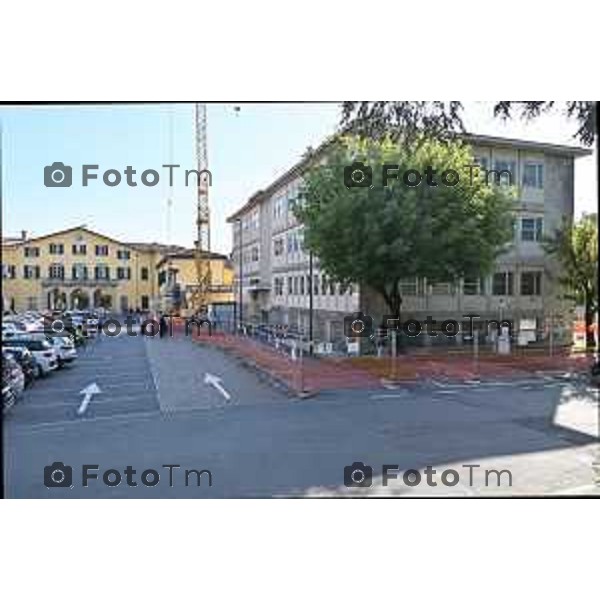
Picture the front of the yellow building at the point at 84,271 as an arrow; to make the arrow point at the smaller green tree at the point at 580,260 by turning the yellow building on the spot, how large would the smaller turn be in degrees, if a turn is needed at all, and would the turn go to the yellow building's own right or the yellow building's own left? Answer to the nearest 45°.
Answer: approximately 45° to the yellow building's own left

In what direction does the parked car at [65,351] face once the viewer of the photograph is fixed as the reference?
facing the viewer and to the right of the viewer

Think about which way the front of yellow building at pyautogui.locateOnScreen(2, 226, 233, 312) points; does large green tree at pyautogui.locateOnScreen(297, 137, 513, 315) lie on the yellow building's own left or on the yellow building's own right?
on the yellow building's own left

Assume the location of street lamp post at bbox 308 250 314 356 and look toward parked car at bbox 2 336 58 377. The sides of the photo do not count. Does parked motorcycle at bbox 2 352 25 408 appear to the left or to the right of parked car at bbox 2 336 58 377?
left

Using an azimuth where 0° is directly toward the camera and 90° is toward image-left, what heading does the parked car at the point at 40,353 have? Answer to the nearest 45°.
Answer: approximately 315°

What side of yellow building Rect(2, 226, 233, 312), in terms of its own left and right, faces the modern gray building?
left

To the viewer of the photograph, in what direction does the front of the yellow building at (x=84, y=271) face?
facing the viewer

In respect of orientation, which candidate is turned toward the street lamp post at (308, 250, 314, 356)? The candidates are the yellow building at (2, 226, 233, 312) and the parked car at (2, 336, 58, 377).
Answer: the yellow building

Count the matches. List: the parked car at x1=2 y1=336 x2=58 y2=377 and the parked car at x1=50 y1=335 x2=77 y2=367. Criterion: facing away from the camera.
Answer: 0
